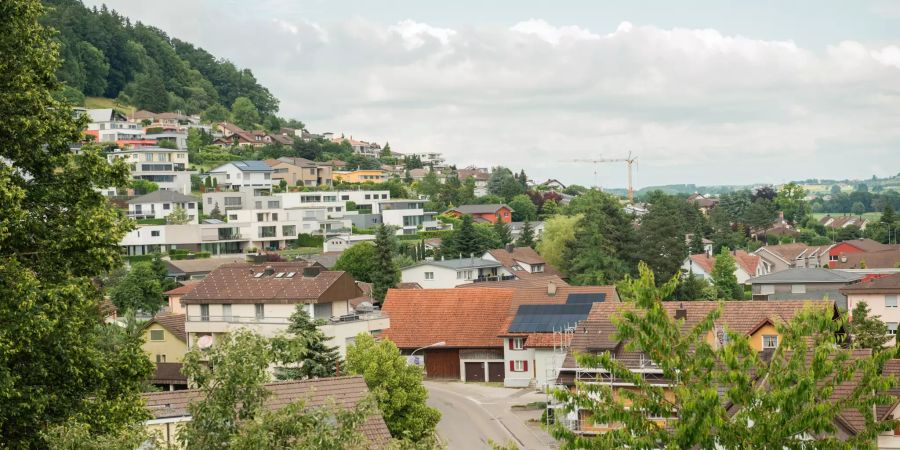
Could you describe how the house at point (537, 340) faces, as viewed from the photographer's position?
facing the viewer

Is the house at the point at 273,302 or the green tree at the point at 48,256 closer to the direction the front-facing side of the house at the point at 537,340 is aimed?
the green tree

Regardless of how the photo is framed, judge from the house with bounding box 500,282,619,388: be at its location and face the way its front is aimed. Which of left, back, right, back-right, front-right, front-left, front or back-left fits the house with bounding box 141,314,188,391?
right

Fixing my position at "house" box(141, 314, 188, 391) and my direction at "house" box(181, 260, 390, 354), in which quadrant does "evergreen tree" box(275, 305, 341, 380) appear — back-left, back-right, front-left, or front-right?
front-right

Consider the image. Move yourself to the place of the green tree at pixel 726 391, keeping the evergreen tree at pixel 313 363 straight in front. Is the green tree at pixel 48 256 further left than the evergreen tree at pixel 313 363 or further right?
left

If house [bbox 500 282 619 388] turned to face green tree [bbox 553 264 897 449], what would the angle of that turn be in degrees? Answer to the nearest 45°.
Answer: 0° — it already faces it

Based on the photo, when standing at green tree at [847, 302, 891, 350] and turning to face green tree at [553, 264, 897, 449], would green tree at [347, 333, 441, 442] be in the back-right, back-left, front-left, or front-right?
front-right

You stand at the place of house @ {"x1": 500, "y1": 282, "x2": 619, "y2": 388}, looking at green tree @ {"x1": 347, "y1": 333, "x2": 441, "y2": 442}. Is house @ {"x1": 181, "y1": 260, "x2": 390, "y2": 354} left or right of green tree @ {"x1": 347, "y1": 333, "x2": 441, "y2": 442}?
right

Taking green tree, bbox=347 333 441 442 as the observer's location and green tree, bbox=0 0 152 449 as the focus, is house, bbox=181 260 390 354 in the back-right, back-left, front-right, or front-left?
back-right

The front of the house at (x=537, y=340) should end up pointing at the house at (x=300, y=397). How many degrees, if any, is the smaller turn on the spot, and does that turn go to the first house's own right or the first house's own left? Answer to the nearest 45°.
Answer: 0° — it already faces it

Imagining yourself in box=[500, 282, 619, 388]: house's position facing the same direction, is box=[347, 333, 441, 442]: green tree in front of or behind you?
in front

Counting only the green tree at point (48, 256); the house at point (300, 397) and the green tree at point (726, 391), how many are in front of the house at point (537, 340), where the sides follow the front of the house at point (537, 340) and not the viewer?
3
